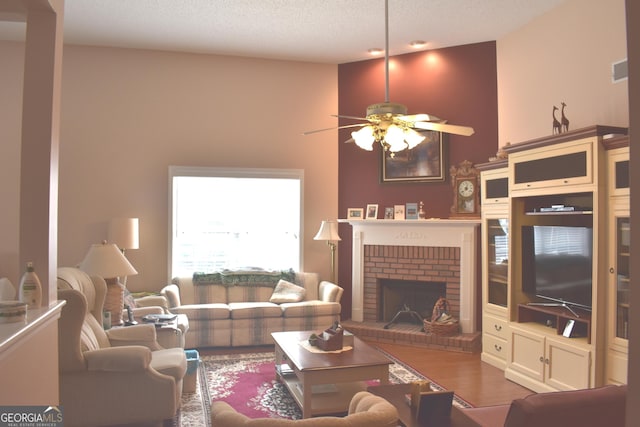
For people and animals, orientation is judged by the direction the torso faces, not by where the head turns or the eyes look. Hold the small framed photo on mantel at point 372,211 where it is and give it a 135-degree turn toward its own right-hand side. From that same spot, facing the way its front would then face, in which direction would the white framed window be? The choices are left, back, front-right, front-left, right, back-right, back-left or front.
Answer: front-left

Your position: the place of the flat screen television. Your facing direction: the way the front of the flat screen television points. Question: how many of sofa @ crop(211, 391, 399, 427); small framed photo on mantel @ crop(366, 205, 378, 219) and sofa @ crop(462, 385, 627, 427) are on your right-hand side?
1

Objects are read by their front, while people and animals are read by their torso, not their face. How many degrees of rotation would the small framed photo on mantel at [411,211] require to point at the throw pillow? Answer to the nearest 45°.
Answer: approximately 90° to its right

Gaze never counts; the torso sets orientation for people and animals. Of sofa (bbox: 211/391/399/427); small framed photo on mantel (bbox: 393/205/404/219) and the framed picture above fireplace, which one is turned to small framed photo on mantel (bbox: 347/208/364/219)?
the sofa

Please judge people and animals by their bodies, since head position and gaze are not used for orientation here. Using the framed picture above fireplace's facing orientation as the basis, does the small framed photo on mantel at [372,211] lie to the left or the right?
on its right

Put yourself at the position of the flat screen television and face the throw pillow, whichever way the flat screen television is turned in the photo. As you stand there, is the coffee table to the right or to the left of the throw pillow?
left

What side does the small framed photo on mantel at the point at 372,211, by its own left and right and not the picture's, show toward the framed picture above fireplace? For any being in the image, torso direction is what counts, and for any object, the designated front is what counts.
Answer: left

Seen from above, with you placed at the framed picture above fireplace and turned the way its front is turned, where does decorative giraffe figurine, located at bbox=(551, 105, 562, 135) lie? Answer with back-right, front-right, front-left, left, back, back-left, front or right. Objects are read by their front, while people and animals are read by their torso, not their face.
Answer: front-left

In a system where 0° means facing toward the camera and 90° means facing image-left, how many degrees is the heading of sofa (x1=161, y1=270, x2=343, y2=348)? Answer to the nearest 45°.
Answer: approximately 0°

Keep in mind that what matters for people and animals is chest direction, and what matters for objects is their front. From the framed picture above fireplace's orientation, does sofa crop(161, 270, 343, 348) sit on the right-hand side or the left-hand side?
on its right

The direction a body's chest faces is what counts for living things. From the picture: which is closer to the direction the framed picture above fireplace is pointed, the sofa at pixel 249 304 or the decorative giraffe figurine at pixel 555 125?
the decorative giraffe figurine

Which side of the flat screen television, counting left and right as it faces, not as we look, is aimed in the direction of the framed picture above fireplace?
right

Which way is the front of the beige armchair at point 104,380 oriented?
to the viewer's right

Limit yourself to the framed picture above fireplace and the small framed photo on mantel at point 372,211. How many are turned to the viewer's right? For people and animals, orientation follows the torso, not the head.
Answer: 0
